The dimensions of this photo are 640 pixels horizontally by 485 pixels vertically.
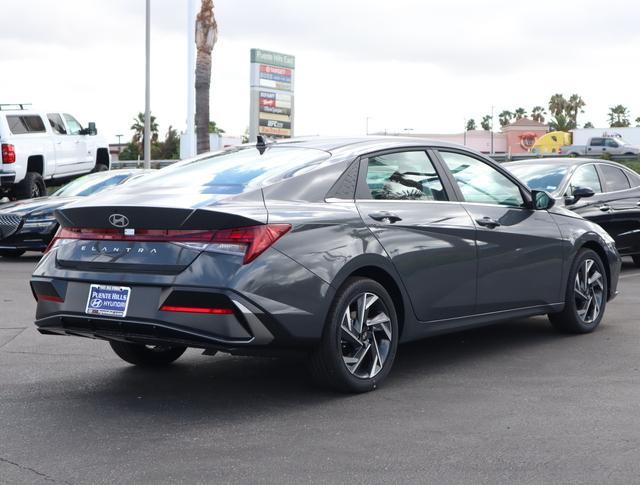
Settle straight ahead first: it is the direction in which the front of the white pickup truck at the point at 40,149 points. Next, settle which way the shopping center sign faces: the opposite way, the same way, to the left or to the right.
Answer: to the right

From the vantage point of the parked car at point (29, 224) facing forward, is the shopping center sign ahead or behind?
behind

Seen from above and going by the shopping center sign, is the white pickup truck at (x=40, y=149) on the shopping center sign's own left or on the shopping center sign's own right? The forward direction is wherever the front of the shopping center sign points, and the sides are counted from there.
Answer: on the shopping center sign's own right

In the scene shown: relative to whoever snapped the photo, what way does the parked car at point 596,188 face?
facing the viewer and to the left of the viewer

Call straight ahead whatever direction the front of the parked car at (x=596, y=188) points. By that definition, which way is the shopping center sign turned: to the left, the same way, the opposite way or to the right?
to the left

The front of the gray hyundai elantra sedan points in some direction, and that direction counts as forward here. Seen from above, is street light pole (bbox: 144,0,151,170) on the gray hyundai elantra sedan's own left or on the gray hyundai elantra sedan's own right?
on the gray hyundai elantra sedan's own left

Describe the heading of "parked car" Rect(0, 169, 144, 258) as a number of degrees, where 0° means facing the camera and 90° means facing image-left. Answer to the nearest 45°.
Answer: approximately 45°

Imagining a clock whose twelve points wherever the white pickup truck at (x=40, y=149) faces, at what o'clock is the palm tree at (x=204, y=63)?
The palm tree is roughly at 11 o'clock from the white pickup truck.

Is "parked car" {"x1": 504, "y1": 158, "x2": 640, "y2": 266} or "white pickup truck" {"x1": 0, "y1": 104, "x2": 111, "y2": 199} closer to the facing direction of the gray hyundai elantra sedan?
the parked car

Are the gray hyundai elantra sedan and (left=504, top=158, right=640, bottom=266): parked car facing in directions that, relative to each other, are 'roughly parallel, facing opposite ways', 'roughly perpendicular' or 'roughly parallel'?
roughly parallel, facing opposite ways

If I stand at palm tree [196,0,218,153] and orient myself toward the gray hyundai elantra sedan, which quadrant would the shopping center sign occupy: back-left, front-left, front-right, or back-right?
back-left

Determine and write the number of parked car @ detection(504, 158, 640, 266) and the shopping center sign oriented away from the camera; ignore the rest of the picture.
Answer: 0

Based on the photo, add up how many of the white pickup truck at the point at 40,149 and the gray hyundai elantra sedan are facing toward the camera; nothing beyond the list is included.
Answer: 0

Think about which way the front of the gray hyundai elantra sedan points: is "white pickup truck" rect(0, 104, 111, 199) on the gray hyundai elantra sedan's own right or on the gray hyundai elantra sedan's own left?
on the gray hyundai elantra sedan's own left

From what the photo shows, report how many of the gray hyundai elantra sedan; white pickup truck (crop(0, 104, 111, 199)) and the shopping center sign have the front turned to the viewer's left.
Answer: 0
